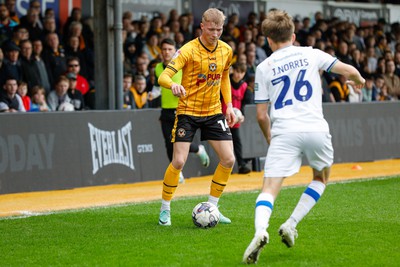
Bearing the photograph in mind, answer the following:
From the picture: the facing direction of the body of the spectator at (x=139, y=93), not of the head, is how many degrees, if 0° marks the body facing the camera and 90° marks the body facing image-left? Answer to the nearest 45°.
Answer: approximately 315°

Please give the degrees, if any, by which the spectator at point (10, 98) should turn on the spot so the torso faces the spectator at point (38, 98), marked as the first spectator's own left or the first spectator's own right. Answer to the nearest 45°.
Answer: approximately 90° to the first spectator's own left

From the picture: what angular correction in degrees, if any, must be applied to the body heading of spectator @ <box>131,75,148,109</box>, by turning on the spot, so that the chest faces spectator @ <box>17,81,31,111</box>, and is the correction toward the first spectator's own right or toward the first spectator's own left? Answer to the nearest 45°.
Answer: approximately 90° to the first spectator's own right

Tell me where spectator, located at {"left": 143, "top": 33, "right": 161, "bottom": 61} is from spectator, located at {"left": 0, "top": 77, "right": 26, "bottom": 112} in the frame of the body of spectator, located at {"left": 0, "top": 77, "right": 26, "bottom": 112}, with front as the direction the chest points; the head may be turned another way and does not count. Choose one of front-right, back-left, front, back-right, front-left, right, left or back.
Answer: left

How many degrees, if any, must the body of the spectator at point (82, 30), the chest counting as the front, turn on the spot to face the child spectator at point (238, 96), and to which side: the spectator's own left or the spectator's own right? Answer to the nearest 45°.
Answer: approximately 45° to the spectator's own left

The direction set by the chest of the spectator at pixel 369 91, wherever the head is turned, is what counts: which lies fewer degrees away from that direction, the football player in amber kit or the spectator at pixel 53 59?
the football player in amber kit

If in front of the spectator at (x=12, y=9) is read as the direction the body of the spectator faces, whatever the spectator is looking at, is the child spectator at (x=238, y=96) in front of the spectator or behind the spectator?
in front

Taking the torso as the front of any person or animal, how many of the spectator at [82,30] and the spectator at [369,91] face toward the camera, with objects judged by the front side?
2

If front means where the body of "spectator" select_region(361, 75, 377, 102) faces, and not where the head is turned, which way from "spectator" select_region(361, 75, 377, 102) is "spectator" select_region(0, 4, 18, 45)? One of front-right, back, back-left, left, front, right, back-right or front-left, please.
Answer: front-right

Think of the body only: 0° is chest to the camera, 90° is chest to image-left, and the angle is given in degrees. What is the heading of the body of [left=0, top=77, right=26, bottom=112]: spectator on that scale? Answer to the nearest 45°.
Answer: approximately 315°

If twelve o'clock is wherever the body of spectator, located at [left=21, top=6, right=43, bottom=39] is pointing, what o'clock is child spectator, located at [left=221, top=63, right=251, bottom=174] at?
The child spectator is roughly at 11 o'clock from the spectator.

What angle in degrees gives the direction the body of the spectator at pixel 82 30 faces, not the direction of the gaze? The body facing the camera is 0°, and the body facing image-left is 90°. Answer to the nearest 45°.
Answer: approximately 0°

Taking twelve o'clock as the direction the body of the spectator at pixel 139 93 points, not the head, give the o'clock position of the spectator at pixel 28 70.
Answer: the spectator at pixel 28 70 is roughly at 4 o'clock from the spectator at pixel 139 93.
